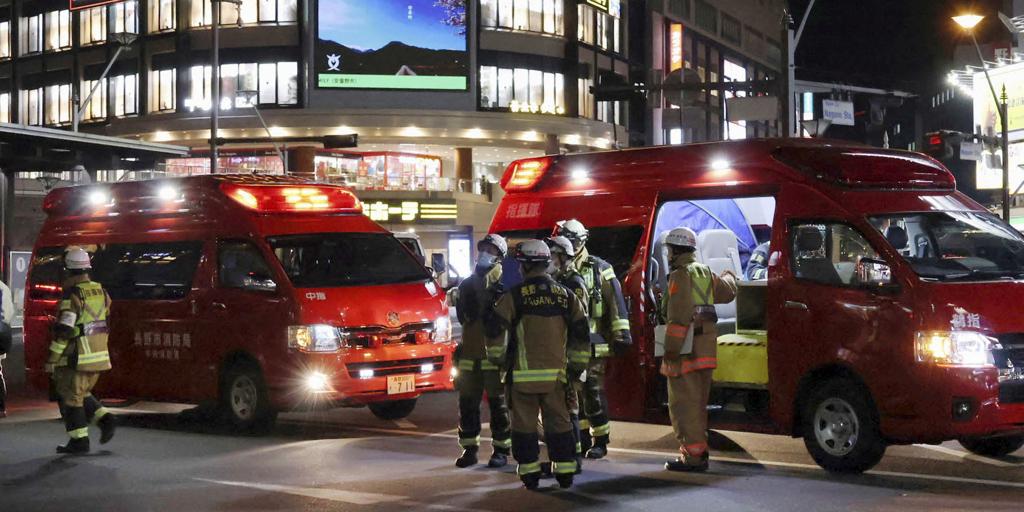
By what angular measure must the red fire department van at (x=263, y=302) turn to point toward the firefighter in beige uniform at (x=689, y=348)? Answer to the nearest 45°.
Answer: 0° — it already faces them

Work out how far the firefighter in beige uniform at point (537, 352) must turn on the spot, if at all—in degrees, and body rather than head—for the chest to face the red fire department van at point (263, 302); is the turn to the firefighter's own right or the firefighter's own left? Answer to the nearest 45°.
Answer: approximately 45° to the firefighter's own left

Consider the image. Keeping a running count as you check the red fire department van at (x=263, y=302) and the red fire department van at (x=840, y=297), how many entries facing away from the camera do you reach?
0

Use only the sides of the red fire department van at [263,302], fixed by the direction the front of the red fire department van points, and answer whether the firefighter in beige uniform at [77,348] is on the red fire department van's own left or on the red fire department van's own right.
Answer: on the red fire department van's own right

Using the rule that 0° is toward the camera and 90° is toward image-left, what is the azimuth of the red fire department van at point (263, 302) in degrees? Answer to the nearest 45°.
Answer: approximately 315°

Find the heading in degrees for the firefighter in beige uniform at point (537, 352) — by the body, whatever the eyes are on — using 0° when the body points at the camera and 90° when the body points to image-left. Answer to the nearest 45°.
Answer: approximately 180°

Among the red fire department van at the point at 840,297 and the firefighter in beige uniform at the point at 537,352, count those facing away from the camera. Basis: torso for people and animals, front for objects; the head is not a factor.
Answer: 1

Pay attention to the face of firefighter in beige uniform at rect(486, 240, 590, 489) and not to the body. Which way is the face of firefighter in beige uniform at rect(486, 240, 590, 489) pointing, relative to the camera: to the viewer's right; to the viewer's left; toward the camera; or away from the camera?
away from the camera

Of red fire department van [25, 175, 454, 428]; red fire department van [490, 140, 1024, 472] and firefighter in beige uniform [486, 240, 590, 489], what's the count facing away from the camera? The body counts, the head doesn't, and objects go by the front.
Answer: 1

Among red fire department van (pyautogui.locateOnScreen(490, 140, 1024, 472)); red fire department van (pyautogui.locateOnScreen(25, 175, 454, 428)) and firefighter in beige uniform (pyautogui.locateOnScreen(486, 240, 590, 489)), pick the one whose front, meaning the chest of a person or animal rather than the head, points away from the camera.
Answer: the firefighter in beige uniform

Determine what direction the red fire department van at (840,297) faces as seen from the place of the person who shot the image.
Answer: facing the viewer and to the right of the viewer

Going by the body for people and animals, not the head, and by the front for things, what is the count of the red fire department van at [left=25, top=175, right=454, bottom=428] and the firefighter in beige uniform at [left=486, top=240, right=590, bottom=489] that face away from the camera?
1
